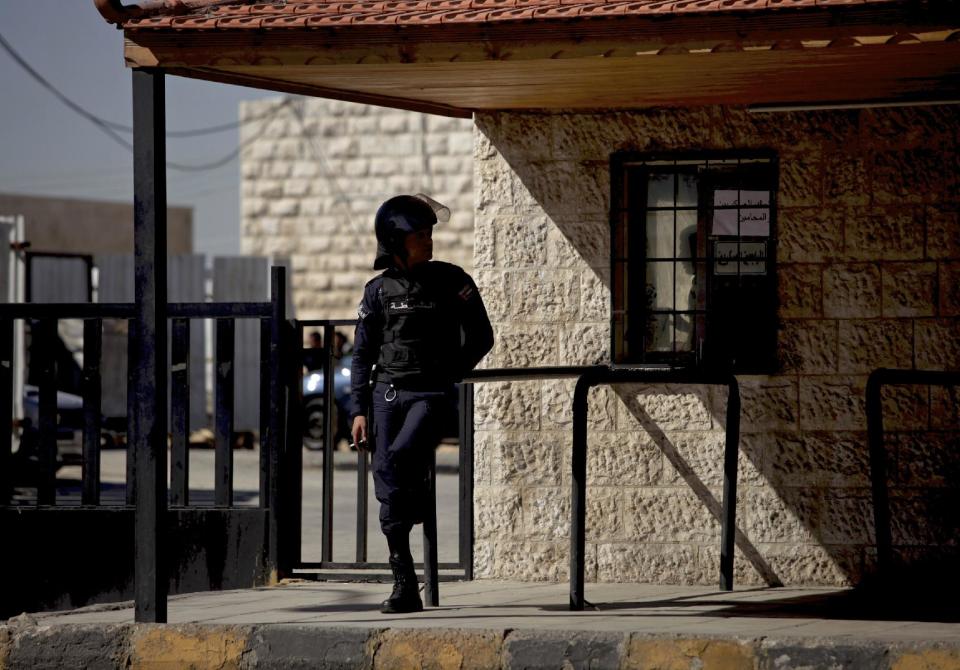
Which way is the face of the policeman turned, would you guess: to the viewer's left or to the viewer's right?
to the viewer's right

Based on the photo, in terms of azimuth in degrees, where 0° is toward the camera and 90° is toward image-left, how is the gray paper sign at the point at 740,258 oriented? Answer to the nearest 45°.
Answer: approximately 0°

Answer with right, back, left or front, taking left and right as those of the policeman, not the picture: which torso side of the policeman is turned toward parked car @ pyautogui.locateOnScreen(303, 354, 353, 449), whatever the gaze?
back

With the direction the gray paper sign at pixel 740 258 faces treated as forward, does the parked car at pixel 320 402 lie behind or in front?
behind

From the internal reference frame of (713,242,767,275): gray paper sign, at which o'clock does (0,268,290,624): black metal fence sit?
The black metal fence is roughly at 3 o'clock from the gray paper sign.

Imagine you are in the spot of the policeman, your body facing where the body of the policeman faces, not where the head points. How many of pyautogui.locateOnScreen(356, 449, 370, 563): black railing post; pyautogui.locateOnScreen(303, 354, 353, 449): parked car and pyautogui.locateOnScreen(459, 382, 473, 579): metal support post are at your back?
3
